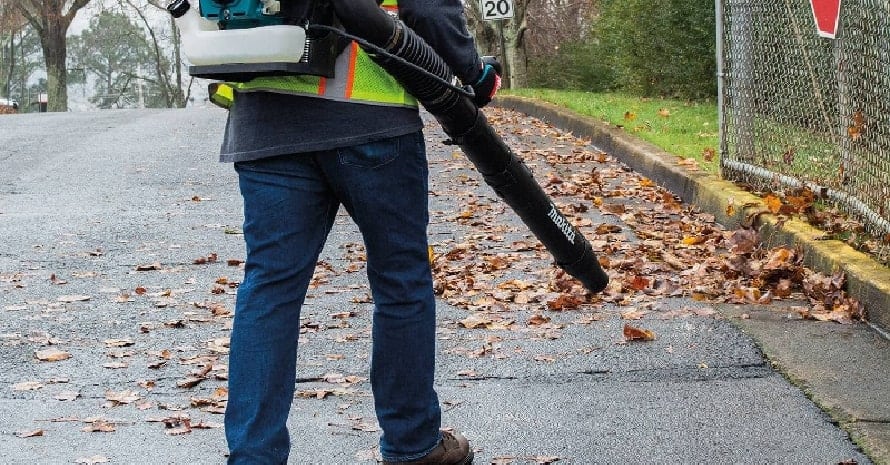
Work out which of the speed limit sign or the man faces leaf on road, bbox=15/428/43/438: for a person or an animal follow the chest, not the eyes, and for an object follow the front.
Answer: the speed limit sign

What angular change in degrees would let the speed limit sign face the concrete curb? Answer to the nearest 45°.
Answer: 0° — it already faces it

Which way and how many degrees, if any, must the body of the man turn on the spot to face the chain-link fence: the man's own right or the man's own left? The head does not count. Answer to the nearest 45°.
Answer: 0° — they already face it

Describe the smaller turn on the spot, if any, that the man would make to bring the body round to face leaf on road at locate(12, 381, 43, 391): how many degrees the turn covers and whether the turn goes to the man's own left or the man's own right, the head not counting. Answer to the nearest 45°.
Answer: approximately 90° to the man's own left

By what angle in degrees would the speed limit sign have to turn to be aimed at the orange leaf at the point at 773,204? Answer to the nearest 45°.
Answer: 0° — it already faces it

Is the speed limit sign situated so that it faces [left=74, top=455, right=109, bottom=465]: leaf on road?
yes

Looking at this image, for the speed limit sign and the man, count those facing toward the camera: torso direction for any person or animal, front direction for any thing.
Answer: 1

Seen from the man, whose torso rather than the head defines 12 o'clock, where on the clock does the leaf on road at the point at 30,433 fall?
The leaf on road is roughly at 9 o'clock from the man.

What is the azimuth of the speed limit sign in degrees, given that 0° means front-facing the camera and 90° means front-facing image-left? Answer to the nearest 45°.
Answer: approximately 0°

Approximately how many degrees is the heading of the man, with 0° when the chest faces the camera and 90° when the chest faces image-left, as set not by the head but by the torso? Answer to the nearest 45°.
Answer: approximately 225°

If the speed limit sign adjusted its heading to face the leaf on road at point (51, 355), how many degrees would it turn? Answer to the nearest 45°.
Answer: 0° — it already faces it

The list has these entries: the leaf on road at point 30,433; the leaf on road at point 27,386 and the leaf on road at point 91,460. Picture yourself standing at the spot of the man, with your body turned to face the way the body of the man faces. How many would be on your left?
3
